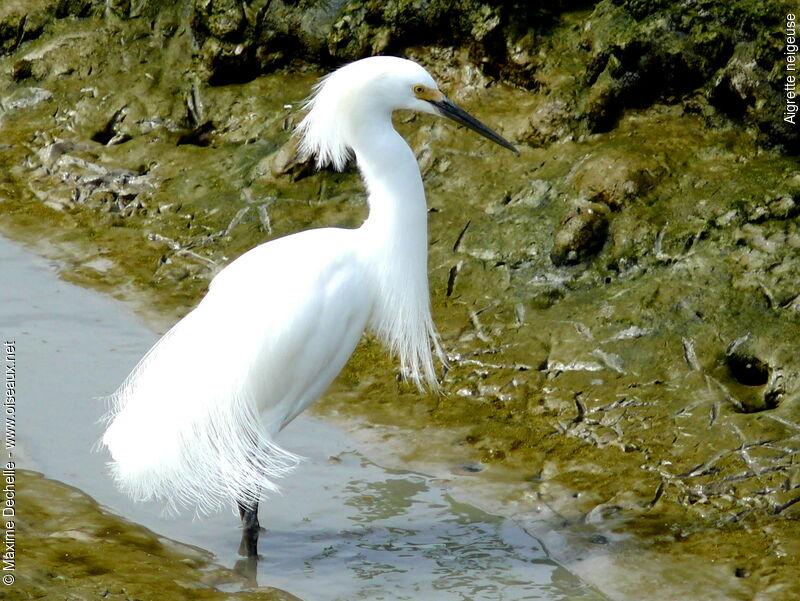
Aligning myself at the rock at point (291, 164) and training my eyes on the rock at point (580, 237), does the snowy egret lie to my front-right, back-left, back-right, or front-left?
front-right

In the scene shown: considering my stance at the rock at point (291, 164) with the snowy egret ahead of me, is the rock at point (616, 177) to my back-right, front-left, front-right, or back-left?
front-left

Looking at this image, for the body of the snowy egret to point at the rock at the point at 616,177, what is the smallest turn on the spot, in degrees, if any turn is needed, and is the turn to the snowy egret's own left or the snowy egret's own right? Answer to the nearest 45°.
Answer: approximately 45° to the snowy egret's own left

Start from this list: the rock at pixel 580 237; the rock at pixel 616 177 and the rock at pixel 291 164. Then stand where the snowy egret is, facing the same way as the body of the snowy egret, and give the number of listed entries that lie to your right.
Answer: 0

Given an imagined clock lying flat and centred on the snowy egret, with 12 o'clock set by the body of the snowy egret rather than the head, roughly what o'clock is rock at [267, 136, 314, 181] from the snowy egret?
The rock is roughly at 9 o'clock from the snowy egret.

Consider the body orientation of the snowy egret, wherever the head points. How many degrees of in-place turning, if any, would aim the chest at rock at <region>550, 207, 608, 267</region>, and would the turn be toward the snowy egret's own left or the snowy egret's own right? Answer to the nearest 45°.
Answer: approximately 45° to the snowy egret's own left

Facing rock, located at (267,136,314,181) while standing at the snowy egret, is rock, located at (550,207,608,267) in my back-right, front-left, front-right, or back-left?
front-right

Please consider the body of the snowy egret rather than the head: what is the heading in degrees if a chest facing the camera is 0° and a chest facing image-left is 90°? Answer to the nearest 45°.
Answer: approximately 270°
